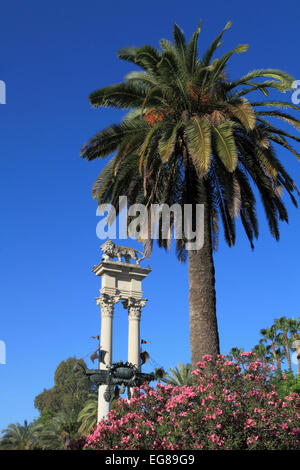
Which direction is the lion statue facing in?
to the viewer's left

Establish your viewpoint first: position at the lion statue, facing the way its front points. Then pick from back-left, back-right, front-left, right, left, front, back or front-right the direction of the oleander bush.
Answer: left
